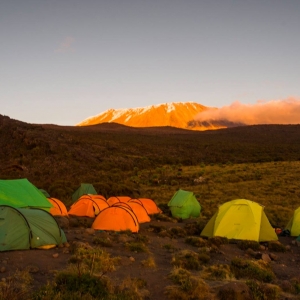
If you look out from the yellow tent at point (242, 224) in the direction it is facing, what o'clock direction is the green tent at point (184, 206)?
The green tent is roughly at 5 o'clock from the yellow tent.

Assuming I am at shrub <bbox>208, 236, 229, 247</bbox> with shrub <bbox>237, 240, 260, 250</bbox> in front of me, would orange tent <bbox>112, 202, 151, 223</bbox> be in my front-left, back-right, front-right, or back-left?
back-left

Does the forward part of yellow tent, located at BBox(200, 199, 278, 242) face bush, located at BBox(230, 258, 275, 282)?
yes

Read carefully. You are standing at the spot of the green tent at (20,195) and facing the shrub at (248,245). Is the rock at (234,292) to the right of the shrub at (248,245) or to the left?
right

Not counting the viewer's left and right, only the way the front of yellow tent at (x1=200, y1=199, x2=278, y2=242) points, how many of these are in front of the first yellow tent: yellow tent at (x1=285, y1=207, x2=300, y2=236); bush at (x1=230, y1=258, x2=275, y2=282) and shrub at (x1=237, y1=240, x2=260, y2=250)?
2

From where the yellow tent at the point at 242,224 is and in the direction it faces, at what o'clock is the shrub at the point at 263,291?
The shrub is roughly at 12 o'clock from the yellow tent.

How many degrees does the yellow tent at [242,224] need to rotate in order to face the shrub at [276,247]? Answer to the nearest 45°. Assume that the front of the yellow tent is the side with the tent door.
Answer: approximately 45° to its left

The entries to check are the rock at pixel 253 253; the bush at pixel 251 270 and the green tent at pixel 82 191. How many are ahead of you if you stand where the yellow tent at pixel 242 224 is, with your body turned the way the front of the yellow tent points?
2

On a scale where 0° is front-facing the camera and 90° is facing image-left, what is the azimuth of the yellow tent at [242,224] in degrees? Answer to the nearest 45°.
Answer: approximately 0°

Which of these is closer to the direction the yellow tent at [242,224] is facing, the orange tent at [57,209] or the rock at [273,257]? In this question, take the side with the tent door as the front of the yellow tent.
the rock

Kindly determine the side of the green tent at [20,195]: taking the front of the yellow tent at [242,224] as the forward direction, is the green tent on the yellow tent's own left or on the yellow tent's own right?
on the yellow tent's own right

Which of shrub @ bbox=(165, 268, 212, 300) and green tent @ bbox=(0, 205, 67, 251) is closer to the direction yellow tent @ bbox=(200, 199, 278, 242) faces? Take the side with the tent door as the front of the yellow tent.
the shrub

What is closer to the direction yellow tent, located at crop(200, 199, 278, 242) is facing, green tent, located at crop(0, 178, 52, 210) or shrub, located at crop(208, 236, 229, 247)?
the shrub

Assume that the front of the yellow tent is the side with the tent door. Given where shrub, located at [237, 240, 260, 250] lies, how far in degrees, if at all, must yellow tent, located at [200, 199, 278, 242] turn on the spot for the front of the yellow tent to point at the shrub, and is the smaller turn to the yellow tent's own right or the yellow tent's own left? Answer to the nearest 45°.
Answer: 0° — it already faces it
